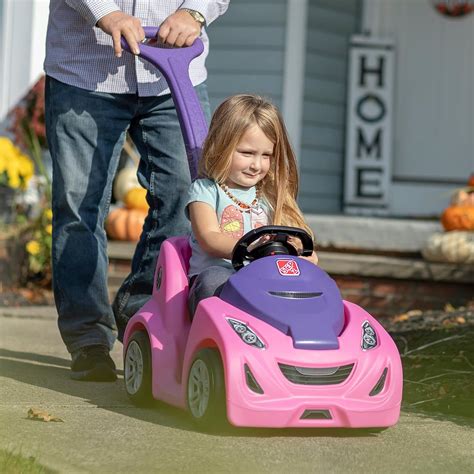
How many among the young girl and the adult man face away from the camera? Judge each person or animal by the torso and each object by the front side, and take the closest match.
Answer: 0

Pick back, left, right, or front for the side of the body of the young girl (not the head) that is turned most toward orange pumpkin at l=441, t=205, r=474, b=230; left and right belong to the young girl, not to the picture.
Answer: left

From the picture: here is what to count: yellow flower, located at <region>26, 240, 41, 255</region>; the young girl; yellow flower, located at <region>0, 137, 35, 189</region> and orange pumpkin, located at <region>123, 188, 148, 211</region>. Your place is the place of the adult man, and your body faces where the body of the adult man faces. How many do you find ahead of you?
1

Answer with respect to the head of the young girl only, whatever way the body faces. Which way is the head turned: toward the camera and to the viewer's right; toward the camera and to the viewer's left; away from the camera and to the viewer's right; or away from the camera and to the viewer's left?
toward the camera and to the viewer's right

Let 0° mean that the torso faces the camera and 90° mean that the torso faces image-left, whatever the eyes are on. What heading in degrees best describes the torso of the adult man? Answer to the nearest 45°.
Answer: approximately 315°

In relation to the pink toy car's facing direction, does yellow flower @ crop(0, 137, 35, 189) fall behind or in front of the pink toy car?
behind

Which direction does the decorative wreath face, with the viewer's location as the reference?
facing the viewer
